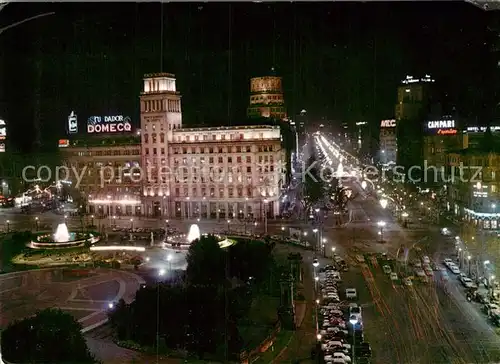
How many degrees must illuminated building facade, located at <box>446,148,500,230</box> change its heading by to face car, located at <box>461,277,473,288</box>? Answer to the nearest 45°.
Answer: approximately 45° to its left

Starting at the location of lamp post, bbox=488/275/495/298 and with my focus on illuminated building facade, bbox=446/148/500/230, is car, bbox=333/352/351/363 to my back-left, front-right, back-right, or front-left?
back-left

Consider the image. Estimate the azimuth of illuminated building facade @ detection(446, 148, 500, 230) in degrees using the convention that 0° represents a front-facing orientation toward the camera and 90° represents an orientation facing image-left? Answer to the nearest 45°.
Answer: approximately 45°

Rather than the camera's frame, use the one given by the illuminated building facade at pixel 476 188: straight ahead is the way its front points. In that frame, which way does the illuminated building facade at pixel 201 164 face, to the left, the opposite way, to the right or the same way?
to the left

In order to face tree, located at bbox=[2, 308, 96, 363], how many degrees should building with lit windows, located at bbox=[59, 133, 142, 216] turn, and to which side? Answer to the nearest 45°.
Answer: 0° — it already faces it

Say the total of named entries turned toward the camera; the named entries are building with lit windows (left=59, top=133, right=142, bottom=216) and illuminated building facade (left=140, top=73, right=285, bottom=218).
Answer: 2

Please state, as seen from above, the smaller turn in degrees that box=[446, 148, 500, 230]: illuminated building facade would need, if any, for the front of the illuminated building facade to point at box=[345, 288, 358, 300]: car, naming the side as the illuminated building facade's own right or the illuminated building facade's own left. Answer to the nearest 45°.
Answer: approximately 45° to the illuminated building facade's own left

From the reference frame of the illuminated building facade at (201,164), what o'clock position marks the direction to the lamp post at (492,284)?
The lamp post is roughly at 11 o'clock from the illuminated building facade.

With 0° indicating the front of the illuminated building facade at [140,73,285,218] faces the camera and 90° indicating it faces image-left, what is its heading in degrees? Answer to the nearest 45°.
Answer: approximately 0°

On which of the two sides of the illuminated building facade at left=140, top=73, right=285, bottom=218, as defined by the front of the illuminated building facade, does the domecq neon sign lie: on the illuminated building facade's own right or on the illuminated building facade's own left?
on the illuminated building facade's own right
